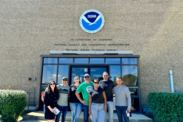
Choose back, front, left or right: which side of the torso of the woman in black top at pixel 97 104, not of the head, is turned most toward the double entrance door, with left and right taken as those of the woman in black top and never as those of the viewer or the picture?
back

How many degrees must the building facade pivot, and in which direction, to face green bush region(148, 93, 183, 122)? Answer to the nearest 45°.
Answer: approximately 45° to its left

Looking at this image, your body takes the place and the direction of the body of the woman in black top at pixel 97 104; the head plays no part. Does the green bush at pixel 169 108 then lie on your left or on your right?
on your left

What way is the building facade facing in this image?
toward the camera

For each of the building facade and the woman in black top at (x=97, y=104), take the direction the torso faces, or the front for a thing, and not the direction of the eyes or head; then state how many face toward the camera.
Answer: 2

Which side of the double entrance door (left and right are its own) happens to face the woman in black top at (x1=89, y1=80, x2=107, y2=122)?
front

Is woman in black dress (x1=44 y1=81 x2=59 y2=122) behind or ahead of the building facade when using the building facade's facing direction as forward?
ahead

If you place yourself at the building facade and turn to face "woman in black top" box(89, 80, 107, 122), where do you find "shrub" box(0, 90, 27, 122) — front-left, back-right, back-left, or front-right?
front-right

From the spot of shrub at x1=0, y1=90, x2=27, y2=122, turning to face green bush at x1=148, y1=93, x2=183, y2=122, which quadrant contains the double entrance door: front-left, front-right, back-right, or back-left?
front-left

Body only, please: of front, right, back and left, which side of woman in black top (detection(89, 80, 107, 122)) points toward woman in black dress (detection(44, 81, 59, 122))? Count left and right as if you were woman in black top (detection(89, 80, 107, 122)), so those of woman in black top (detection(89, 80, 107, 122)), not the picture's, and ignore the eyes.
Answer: right

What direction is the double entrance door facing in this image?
toward the camera
